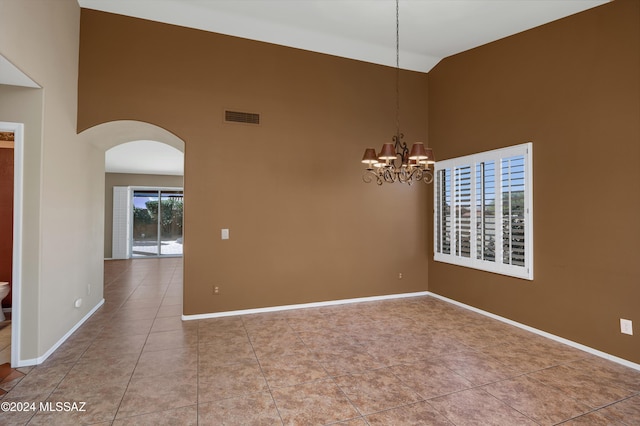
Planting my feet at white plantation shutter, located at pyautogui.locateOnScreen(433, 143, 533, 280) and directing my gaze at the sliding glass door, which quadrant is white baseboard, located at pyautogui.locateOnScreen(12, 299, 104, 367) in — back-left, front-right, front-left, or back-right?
front-left

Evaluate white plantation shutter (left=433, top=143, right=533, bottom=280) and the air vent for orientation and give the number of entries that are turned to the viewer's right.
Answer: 0

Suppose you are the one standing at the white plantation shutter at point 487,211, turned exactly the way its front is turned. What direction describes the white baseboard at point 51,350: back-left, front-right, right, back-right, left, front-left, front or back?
front

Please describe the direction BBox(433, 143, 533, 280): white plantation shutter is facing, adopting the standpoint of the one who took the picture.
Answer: facing the viewer and to the left of the viewer

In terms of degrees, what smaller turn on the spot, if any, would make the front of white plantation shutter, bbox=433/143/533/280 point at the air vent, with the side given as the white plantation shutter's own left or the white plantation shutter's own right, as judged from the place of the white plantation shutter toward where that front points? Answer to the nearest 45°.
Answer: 0° — it already faces it

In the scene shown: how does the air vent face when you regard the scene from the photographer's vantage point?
facing the viewer

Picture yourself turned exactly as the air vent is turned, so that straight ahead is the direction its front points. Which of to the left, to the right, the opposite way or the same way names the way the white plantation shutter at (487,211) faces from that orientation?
to the right

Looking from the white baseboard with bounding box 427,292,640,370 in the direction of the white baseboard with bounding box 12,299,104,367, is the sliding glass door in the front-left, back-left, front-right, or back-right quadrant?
front-right

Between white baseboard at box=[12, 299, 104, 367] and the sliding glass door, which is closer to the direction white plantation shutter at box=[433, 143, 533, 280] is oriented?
the white baseboard

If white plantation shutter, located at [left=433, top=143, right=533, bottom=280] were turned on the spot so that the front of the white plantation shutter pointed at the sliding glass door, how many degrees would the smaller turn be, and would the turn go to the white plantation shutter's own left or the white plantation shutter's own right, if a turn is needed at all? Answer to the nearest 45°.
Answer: approximately 45° to the white plantation shutter's own right

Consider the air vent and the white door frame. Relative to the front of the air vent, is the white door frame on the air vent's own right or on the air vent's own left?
on the air vent's own right
